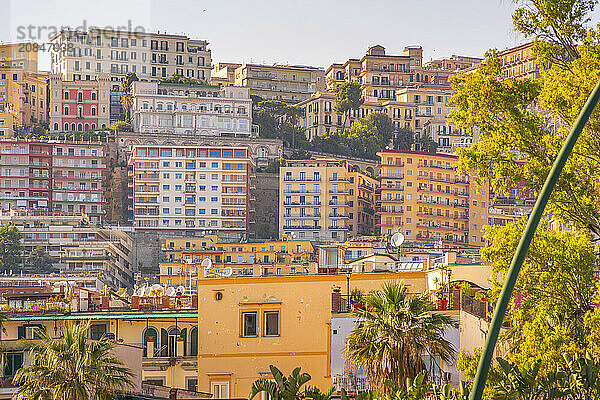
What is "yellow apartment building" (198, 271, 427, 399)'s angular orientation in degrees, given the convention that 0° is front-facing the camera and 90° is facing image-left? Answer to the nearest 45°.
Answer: approximately 0°

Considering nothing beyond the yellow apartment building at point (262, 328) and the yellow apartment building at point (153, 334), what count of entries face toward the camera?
2

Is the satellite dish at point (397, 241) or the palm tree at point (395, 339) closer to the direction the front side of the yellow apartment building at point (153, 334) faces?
the palm tree

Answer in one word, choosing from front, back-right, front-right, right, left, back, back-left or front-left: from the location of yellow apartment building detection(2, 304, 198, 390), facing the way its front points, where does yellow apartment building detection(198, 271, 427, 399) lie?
front-left

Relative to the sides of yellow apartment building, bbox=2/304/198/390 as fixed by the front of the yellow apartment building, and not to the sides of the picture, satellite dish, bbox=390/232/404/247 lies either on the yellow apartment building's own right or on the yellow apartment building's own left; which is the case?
on the yellow apartment building's own left
